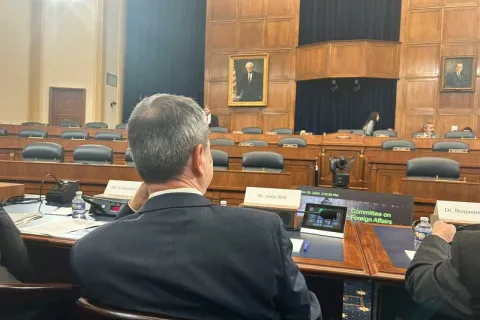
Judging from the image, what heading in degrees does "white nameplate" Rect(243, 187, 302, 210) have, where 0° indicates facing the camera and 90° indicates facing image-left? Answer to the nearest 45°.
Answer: approximately 0°

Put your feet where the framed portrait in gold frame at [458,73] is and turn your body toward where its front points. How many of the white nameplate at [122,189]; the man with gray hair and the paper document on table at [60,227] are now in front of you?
3

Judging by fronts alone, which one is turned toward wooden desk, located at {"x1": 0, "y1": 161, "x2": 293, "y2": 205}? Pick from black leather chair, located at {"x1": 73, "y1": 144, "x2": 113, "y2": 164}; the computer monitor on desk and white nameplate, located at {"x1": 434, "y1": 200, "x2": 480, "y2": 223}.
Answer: the black leather chair

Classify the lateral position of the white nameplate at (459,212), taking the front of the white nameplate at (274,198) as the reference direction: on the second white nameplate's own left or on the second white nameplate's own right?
on the second white nameplate's own left

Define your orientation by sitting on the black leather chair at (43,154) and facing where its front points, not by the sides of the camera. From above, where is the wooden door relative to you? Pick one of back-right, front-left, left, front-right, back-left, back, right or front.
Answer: back

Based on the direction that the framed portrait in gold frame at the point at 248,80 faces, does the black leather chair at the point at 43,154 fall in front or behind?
in front

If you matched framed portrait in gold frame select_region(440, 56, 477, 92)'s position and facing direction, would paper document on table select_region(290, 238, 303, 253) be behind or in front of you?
in front

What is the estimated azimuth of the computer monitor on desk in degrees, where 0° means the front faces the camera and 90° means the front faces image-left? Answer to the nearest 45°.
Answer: approximately 0°
